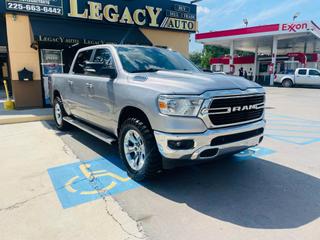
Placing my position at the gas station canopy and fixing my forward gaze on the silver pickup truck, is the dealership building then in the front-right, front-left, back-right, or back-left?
front-right

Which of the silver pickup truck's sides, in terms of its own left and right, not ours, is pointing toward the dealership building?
back

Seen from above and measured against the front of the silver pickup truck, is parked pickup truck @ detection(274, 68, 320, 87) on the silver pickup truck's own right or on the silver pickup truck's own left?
on the silver pickup truck's own left

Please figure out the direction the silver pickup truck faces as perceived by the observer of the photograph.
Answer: facing the viewer and to the right of the viewer

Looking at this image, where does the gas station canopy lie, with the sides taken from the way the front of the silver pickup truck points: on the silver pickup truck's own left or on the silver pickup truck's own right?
on the silver pickup truck's own left
